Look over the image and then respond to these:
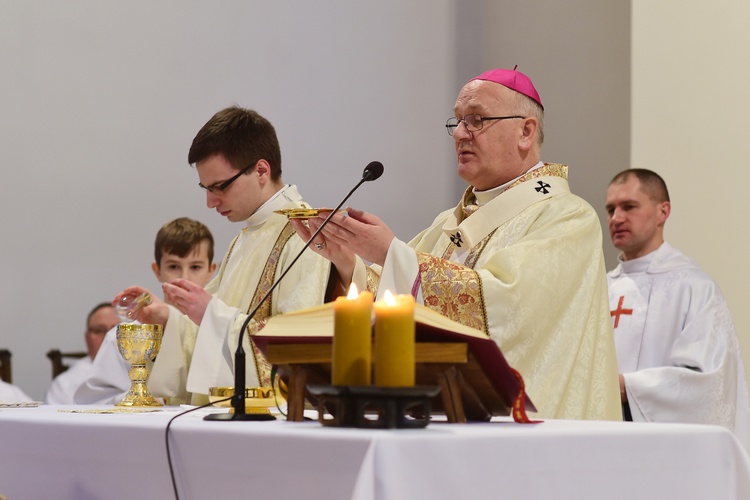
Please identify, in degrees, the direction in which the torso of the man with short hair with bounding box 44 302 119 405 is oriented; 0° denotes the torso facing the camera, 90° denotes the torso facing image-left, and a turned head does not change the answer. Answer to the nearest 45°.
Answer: approximately 315°

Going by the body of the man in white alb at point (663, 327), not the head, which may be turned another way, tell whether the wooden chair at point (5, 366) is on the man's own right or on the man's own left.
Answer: on the man's own right

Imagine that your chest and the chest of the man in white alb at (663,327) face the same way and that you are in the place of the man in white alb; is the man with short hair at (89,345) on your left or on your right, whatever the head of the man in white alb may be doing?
on your right

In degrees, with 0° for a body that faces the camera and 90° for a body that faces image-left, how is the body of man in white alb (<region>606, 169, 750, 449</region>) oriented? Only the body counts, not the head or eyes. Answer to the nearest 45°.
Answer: approximately 45°

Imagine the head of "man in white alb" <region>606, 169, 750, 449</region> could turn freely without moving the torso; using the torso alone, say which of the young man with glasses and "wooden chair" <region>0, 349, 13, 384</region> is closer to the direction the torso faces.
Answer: the young man with glasses

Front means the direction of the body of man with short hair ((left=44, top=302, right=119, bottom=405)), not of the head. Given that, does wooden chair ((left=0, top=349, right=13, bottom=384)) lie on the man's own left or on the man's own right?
on the man's own right
